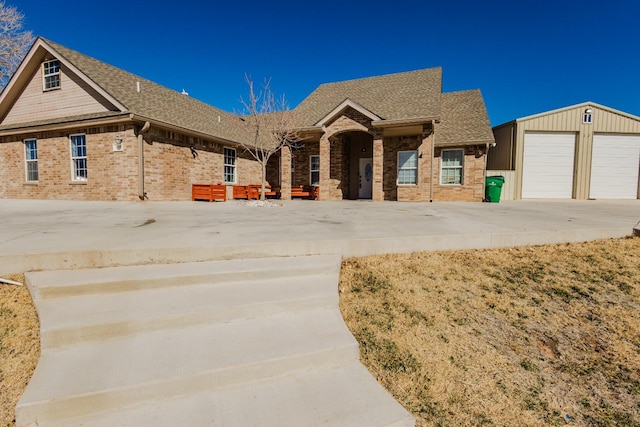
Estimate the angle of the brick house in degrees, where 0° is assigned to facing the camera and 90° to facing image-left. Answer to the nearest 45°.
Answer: approximately 0°

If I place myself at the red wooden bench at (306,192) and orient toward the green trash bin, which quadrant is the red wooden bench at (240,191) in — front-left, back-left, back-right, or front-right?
back-right

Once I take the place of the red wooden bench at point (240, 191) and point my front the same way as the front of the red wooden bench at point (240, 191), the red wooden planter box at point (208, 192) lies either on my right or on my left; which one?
on my right

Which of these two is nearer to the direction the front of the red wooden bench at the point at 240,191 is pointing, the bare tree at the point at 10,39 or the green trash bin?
the green trash bin

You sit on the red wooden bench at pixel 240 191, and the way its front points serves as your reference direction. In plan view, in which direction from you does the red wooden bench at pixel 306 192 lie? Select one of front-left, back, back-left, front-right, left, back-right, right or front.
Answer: front-left

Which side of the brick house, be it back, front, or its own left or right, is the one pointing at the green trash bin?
left

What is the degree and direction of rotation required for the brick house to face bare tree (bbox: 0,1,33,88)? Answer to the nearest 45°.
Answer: approximately 135° to its right

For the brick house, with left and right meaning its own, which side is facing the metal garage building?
left

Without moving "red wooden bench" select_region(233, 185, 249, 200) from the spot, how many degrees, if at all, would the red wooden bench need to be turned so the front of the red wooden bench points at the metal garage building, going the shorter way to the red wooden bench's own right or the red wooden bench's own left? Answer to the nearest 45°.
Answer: approximately 45° to the red wooden bench's own left
